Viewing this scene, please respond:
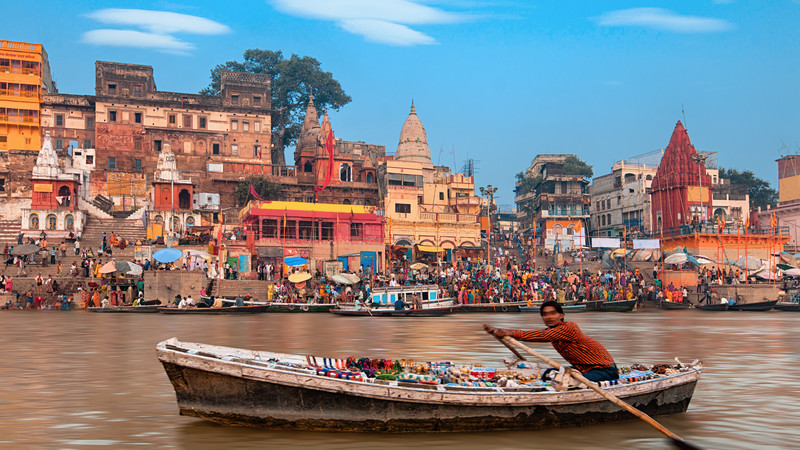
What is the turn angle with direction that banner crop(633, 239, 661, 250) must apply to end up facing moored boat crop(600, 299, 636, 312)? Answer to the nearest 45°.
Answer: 0° — it already faces it

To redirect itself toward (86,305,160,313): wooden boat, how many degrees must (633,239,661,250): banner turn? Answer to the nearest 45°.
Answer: approximately 45° to its right

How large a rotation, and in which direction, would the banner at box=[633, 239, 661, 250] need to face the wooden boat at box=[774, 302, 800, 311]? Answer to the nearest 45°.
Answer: approximately 45° to its left

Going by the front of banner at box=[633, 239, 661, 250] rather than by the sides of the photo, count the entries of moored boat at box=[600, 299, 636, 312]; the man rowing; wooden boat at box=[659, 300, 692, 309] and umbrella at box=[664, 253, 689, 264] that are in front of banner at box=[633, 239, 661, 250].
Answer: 4

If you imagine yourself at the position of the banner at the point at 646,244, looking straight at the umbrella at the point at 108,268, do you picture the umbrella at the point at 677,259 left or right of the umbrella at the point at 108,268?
left
